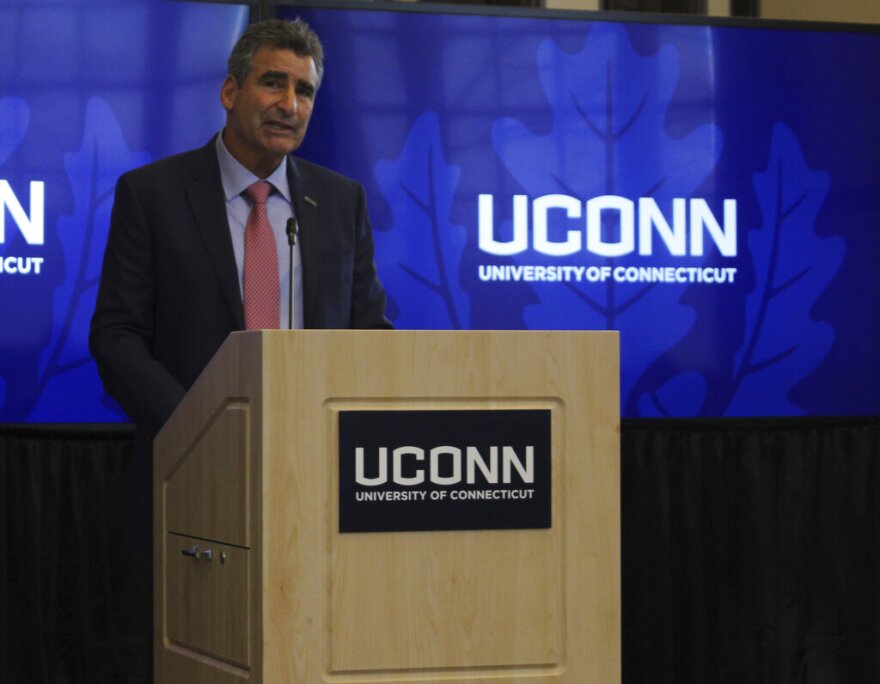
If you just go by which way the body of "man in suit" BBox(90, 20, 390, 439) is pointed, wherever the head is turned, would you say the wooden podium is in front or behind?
in front

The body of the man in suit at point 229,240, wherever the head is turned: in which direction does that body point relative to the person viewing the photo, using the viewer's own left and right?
facing the viewer and to the right of the viewer

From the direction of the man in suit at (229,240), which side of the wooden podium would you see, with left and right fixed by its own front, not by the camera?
back

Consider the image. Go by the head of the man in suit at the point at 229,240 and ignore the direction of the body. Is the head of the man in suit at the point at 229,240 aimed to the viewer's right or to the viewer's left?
to the viewer's right

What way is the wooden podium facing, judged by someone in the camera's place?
facing the viewer

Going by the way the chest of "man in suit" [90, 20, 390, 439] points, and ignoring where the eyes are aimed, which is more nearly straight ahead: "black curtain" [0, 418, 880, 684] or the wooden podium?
the wooden podium

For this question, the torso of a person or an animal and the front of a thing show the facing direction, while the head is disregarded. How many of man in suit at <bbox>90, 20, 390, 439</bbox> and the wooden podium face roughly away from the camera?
0

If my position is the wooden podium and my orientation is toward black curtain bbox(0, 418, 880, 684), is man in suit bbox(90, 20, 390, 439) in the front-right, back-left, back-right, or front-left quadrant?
front-left
